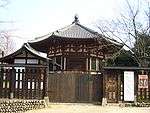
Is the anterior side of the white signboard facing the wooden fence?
no

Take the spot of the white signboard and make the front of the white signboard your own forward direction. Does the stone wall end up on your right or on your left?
on your right

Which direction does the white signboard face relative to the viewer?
toward the camera
